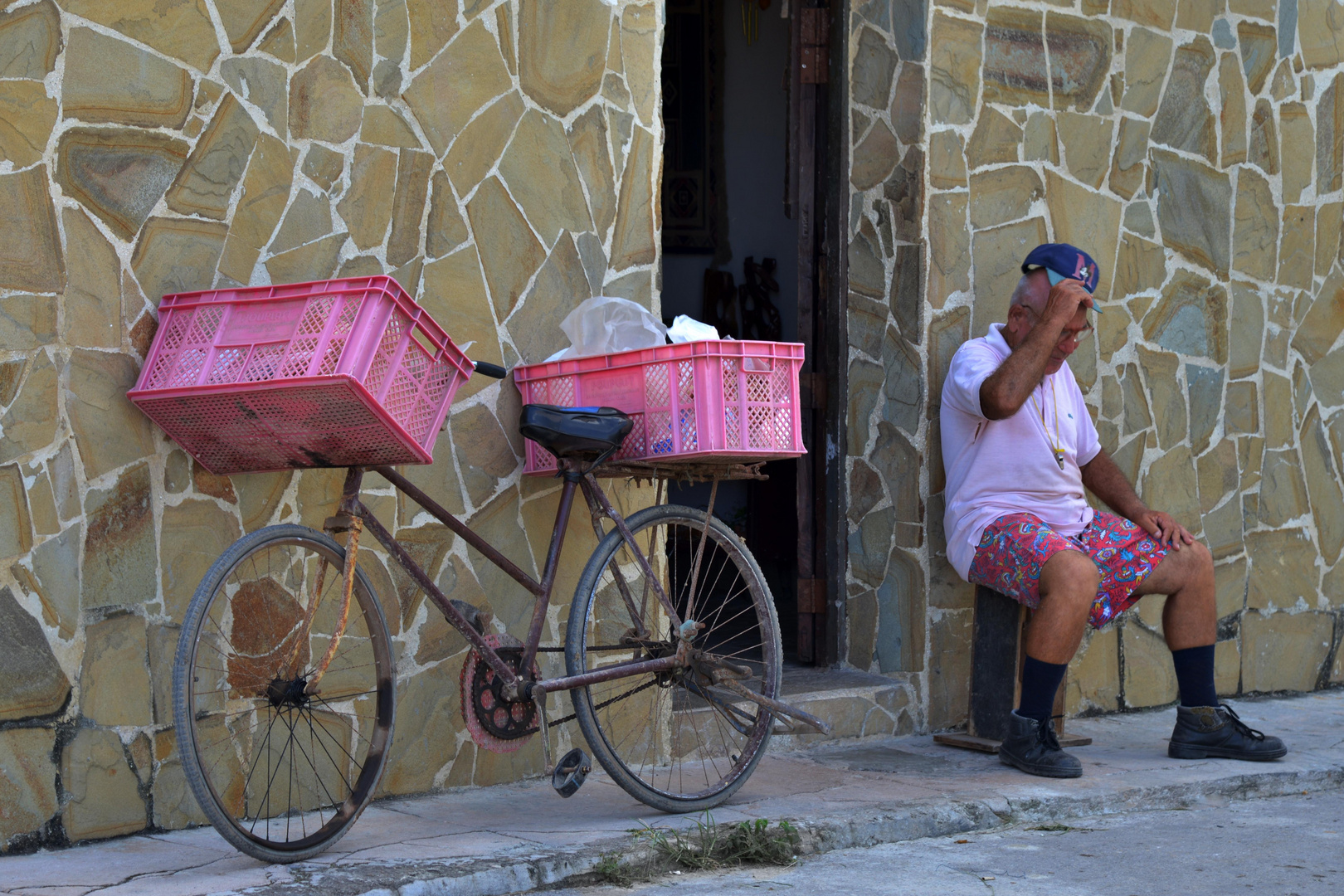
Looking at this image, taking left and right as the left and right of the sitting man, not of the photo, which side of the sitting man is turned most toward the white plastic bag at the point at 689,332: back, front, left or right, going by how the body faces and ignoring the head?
right

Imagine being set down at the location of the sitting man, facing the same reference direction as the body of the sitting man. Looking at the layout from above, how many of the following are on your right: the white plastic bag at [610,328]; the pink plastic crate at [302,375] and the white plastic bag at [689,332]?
3

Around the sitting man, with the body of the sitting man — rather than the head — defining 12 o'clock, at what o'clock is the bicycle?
The bicycle is roughly at 3 o'clock from the sitting man.

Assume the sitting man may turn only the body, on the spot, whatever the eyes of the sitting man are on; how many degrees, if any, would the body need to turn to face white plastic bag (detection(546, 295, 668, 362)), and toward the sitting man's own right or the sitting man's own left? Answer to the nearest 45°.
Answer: approximately 90° to the sitting man's own right

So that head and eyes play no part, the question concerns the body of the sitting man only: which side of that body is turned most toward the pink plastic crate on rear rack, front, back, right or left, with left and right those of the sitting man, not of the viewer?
right

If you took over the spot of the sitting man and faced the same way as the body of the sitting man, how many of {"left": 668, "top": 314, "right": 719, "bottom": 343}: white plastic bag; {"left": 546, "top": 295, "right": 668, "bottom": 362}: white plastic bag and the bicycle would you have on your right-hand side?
3
